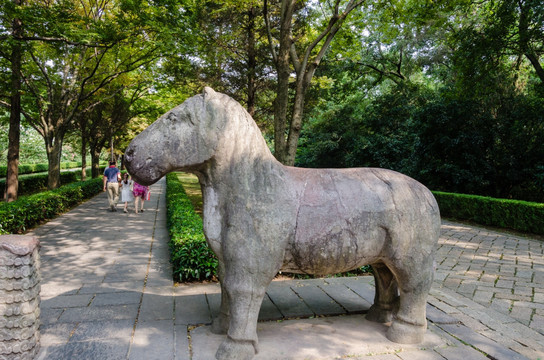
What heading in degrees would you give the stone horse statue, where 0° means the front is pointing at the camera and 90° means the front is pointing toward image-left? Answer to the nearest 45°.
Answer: approximately 90°

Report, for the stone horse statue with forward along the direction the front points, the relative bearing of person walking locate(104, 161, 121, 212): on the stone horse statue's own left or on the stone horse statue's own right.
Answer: on the stone horse statue's own right

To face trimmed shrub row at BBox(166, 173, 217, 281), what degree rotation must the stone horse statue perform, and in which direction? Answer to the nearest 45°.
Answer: approximately 45° to its right

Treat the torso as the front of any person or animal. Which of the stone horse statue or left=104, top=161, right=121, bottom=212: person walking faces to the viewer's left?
the stone horse statue

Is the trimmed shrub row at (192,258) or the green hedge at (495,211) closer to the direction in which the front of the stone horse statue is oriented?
the trimmed shrub row

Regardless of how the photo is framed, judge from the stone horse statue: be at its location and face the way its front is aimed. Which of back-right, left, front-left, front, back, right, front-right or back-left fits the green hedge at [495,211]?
back-right
